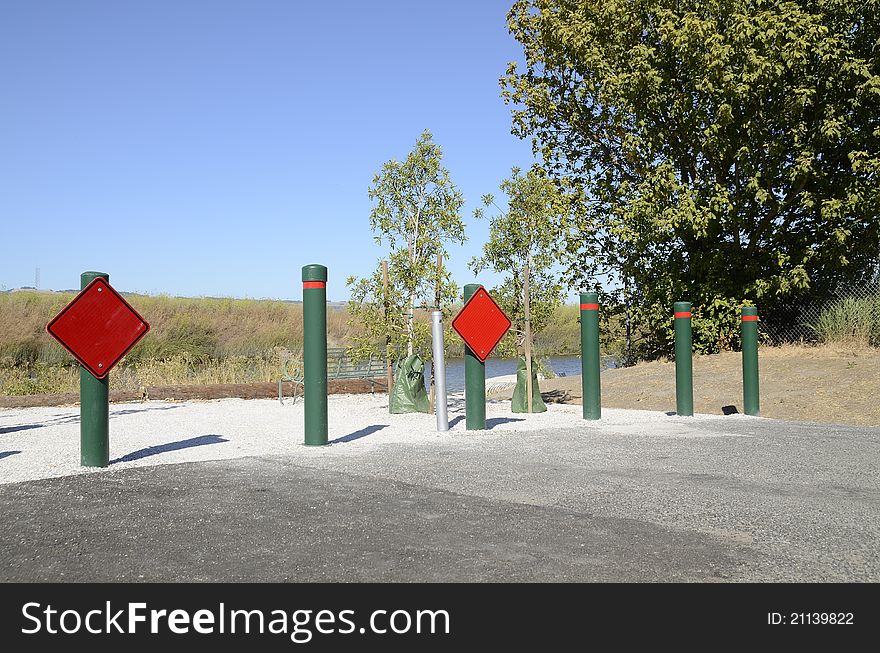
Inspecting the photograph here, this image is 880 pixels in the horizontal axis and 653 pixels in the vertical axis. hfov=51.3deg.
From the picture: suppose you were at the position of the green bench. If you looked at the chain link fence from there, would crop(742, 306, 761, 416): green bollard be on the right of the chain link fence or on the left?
right

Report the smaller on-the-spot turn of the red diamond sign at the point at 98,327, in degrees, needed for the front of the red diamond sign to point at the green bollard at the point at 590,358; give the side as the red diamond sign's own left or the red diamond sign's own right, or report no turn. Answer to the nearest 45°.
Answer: approximately 90° to the red diamond sign's own left

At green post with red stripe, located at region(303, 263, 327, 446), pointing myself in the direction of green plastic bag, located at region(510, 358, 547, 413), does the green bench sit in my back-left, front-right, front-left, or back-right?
front-left

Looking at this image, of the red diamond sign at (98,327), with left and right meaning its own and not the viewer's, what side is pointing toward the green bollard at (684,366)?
left

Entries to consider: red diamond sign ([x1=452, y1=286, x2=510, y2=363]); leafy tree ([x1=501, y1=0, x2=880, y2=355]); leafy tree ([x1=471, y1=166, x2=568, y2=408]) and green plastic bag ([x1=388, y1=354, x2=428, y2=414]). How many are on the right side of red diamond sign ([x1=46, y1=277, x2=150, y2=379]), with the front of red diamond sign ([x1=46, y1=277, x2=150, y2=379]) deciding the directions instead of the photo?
0

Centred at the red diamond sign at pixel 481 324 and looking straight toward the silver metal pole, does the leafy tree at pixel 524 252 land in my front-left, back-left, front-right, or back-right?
back-right

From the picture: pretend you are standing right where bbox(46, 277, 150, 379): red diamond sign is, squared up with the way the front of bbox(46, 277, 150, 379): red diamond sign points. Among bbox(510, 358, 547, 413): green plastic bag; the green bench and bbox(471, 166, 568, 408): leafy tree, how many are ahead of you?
0

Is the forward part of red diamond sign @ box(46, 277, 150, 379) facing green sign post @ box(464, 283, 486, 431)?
no

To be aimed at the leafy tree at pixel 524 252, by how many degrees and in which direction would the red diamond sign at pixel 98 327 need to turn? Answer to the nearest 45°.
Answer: approximately 135° to its left

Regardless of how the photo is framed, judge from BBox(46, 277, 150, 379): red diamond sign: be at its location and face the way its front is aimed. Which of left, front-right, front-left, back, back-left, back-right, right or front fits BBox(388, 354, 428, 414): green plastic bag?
back-left

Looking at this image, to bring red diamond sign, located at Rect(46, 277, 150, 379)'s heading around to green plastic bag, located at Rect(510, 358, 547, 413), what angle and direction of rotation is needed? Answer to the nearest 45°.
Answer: approximately 135° to its left

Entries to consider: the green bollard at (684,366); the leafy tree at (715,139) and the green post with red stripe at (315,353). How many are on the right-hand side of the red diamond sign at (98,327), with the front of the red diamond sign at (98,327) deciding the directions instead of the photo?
0

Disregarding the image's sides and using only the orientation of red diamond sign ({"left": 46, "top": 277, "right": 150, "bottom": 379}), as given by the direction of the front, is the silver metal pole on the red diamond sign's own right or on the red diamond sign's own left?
on the red diamond sign's own left

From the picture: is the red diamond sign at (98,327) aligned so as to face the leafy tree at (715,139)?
no

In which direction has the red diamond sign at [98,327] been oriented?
toward the camera

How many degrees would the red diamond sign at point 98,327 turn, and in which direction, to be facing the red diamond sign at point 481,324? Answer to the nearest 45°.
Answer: approximately 90° to its left
